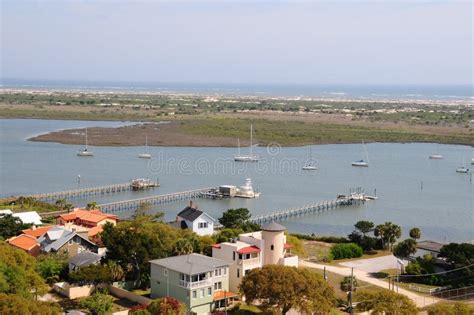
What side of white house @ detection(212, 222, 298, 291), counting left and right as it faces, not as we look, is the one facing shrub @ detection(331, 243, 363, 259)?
left

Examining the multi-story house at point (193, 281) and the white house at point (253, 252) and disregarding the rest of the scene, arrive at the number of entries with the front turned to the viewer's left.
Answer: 0

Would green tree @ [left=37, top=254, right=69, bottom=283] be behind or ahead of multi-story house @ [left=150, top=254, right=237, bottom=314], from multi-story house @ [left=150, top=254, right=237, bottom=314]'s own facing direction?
behind

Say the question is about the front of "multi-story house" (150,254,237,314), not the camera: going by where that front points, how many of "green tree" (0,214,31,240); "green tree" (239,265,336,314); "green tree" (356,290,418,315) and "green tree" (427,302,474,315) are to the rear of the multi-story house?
1

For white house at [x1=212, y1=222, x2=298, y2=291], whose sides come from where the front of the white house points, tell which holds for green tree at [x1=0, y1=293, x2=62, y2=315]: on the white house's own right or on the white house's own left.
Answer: on the white house's own right

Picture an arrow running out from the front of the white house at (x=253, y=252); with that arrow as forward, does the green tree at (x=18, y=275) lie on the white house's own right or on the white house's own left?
on the white house's own right

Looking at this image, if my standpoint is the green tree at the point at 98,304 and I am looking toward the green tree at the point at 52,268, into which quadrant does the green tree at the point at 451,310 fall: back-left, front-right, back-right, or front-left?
back-right

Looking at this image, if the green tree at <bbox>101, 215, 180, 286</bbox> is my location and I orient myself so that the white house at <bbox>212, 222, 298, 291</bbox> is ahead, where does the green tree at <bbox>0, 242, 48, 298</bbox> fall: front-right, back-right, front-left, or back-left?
back-right

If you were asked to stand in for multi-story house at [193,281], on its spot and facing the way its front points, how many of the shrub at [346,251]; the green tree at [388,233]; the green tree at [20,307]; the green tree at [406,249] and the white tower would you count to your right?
1

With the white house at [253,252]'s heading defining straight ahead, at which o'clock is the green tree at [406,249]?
The green tree is roughly at 9 o'clock from the white house.

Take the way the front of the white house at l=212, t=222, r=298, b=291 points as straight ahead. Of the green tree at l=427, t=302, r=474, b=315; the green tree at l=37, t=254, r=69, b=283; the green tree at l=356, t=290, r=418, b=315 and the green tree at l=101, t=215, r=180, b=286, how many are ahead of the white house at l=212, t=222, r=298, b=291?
2

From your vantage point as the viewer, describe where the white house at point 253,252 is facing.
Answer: facing the viewer and to the right of the viewer

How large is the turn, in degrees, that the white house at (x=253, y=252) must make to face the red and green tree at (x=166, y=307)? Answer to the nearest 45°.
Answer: approximately 90° to its right

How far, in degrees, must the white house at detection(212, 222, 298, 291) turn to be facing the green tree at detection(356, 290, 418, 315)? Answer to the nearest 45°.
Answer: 0° — it already faces it

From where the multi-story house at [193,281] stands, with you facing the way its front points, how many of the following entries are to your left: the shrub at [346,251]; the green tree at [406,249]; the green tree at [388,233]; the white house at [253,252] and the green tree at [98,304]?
4

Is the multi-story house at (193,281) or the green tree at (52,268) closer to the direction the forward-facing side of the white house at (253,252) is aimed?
the multi-story house
